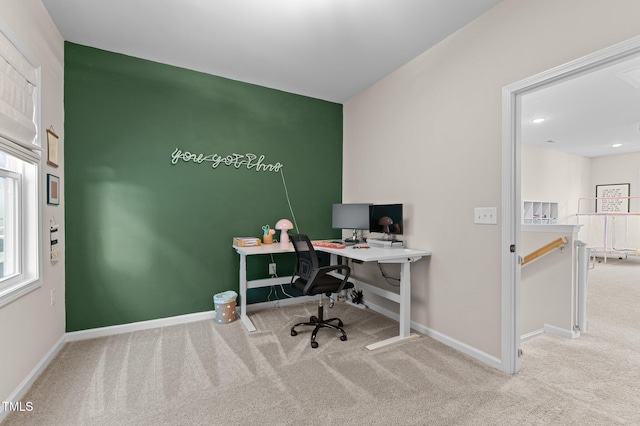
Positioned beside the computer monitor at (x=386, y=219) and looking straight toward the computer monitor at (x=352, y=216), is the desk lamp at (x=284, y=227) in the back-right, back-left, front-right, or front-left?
front-left

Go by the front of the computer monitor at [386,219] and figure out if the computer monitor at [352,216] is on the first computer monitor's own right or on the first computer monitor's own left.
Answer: on the first computer monitor's own right

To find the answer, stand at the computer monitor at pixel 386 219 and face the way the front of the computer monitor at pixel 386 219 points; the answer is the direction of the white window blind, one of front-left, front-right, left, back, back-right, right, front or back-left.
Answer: front

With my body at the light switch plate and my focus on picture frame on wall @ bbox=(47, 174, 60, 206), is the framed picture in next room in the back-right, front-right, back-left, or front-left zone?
back-right

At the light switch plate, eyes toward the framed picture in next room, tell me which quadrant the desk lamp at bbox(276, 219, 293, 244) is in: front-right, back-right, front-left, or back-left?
back-left

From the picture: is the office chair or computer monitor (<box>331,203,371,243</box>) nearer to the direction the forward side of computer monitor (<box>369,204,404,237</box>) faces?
the office chair

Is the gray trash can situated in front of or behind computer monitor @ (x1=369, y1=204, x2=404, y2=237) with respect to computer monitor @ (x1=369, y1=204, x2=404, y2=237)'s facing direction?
in front

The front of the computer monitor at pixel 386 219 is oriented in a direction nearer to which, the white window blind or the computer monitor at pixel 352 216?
the white window blind

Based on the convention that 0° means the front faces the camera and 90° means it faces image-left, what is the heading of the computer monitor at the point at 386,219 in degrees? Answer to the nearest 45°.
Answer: approximately 45°

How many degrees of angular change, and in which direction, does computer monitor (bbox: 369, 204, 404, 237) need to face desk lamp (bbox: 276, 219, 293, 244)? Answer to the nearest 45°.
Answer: approximately 45° to its right
